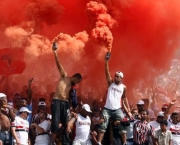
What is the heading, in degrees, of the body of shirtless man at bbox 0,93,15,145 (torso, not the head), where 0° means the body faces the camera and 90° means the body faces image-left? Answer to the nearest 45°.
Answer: approximately 315°

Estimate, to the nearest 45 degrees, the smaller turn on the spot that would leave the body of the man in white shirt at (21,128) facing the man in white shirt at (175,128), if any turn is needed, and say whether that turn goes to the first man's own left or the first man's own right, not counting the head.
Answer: approximately 45° to the first man's own left

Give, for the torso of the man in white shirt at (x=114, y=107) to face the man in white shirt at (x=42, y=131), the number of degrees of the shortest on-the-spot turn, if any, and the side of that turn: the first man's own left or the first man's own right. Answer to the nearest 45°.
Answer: approximately 90° to the first man's own right

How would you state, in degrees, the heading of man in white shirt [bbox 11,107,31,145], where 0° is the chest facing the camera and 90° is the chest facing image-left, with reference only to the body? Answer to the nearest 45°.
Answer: approximately 315°

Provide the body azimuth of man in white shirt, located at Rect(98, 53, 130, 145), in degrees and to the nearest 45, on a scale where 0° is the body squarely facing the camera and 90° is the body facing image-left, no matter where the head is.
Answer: approximately 0°

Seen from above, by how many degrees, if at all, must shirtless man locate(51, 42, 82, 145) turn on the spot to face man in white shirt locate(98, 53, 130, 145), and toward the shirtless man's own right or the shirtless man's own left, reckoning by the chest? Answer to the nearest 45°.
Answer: approximately 45° to the shirtless man's own left

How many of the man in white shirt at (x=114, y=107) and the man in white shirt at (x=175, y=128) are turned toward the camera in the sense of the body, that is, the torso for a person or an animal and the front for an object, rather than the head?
2

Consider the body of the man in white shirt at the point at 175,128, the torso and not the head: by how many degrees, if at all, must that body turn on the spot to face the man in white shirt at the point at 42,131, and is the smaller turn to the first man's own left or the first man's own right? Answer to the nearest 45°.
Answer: approximately 90° to the first man's own right

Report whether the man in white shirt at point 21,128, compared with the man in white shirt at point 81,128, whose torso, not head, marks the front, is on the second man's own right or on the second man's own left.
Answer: on the second man's own right
